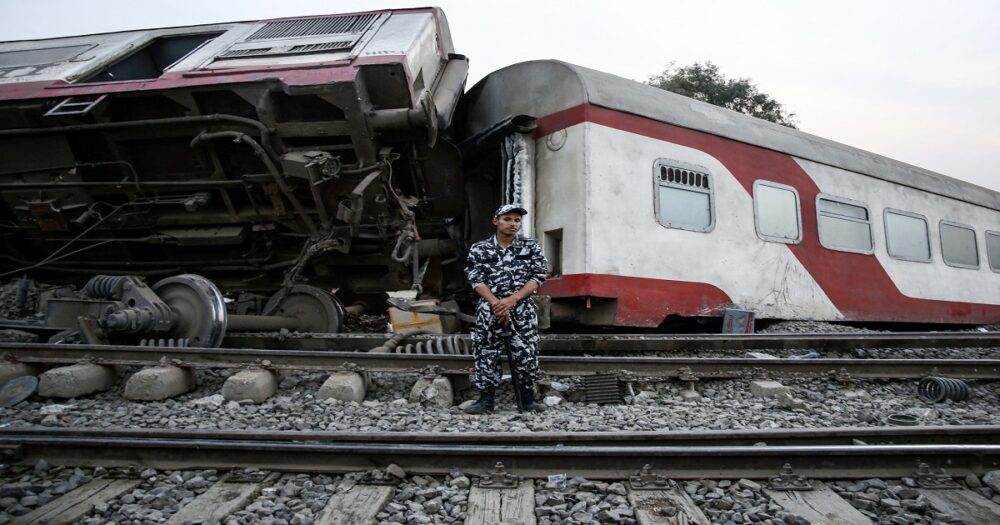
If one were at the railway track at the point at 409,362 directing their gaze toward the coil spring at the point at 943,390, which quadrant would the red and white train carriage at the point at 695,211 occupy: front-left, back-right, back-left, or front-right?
front-left

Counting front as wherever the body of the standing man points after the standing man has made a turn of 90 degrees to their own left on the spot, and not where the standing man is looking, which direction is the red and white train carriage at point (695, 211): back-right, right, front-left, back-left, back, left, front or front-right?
front-left

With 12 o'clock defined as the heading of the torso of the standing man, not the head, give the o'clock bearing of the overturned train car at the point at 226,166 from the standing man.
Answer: The overturned train car is roughly at 4 o'clock from the standing man.

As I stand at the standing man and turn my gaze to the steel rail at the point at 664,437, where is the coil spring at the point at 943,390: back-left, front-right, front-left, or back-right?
front-left

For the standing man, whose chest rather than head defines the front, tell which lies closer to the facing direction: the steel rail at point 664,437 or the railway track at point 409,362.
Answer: the steel rail

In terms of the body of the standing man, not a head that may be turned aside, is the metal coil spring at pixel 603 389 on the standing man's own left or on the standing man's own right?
on the standing man's own left

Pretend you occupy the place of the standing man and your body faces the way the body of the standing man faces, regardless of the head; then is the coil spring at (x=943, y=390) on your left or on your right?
on your left

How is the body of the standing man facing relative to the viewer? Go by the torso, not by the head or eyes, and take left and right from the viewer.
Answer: facing the viewer

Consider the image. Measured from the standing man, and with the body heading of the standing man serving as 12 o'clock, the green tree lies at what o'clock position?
The green tree is roughly at 7 o'clock from the standing man.

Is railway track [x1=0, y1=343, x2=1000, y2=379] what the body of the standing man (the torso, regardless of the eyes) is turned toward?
no

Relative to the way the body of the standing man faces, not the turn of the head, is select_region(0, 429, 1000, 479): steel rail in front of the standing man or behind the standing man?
in front

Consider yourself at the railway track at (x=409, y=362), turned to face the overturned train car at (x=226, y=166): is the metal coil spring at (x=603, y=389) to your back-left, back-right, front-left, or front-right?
back-right
